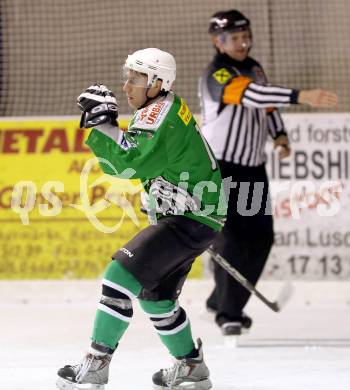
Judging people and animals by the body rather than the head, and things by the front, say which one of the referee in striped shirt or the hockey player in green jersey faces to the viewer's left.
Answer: the hockey player in green jersey

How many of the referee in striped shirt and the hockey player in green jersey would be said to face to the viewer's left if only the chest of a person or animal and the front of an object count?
1

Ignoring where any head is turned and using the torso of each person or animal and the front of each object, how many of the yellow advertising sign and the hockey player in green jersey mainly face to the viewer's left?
1

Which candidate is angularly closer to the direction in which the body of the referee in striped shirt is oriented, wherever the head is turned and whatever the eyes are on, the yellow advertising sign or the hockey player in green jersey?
the hockey player in green jersey

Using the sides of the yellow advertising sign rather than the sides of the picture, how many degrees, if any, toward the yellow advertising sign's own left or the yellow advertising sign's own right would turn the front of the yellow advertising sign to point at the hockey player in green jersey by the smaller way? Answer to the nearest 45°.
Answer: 0° — it already faces them

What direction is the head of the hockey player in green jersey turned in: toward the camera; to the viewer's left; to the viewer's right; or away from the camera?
to the viewer's left

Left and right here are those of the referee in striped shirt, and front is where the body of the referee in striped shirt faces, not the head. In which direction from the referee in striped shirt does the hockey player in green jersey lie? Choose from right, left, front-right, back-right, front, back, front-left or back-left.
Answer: front-right

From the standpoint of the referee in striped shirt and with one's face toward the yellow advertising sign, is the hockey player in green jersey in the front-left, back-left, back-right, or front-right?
back-left
